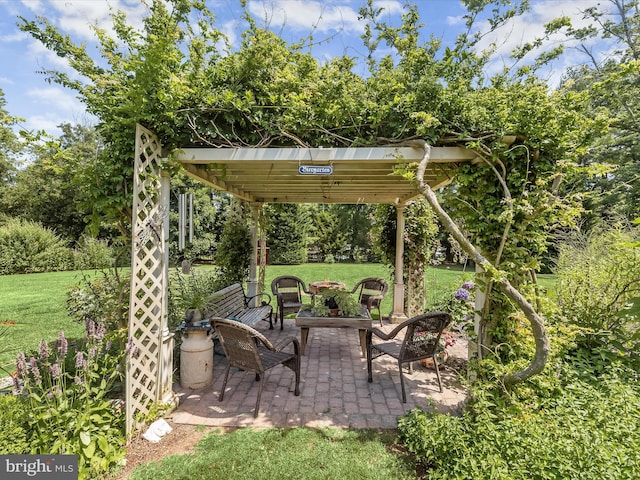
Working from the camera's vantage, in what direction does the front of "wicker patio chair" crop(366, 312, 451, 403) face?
facing away from the viewer and to the left of the viewer

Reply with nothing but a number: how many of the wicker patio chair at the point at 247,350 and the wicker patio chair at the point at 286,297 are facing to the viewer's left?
0

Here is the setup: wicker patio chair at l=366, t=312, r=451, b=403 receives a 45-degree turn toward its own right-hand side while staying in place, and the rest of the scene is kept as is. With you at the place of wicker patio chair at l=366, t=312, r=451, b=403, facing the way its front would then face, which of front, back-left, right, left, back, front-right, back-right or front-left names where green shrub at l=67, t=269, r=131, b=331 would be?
left

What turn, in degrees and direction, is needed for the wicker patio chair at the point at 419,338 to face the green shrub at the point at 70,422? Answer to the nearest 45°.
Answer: approximately 90° to its left

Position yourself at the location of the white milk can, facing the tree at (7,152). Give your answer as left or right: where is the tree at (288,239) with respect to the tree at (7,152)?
right

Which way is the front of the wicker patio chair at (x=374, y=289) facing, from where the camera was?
facing the viewer and to the left of the viewer

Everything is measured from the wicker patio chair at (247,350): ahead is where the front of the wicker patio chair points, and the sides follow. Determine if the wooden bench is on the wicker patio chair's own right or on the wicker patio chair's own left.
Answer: on the wicker patio chair's own left

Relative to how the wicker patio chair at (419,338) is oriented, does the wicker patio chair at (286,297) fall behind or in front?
in front

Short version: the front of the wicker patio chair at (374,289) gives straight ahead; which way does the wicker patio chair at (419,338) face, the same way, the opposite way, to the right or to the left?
to the right

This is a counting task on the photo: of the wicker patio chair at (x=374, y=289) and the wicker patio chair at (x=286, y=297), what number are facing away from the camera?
0

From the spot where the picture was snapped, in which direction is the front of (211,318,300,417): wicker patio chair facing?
facing away from the viewer and to the right of the viewer

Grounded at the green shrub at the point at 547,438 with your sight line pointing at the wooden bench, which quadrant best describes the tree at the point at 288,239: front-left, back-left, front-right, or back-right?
front-right

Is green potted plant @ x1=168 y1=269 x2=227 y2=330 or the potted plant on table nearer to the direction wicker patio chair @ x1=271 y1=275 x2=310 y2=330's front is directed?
the potted plant on table

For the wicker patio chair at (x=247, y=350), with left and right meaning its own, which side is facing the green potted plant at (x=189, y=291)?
left

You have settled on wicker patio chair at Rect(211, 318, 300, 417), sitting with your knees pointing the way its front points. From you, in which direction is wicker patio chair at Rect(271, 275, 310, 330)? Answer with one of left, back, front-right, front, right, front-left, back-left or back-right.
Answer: front-left

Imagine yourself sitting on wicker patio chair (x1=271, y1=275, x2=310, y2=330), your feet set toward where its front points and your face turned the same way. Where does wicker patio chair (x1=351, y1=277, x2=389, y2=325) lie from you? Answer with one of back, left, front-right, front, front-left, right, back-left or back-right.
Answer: front-left

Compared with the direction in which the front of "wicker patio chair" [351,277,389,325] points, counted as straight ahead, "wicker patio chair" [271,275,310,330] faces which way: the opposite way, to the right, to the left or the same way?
to the left
